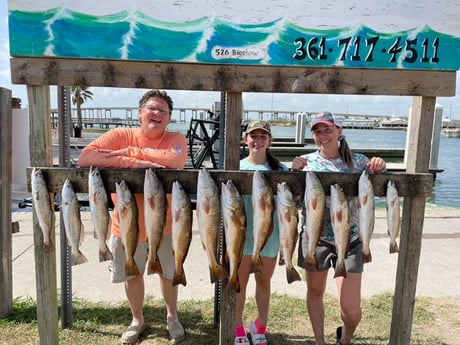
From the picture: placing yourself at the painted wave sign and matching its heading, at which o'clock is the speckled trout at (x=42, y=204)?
The speckled trout is roughly at 3 o'clock from the painted wave sign.

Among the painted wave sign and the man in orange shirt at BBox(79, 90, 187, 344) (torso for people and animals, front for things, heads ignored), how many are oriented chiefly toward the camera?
2

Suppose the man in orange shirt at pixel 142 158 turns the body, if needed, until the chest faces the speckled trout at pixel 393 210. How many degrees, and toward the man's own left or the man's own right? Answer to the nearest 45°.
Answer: approximately 45° to the man's own left

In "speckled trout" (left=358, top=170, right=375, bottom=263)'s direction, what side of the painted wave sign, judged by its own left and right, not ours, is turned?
left

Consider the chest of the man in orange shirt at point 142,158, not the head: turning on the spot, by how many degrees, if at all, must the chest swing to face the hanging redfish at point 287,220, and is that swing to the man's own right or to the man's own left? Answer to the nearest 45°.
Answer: approximately 45° to the man's own left

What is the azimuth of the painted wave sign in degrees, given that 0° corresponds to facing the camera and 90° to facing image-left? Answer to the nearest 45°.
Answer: approximately 0°
